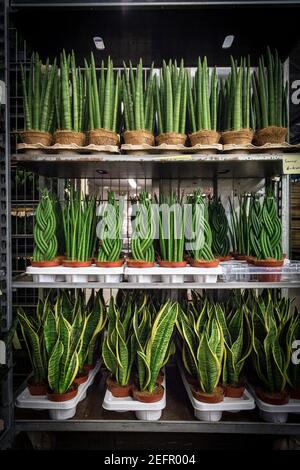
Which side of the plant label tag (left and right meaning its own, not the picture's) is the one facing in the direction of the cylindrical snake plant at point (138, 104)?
right

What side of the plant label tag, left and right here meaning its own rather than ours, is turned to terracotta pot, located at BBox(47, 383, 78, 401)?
right

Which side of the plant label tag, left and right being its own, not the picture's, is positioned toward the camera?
front

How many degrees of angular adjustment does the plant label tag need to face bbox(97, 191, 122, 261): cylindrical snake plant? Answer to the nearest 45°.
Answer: approximately 90° to its right

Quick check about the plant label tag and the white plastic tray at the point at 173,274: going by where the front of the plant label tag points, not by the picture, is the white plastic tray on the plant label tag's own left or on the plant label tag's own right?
on the plant label tag's own right

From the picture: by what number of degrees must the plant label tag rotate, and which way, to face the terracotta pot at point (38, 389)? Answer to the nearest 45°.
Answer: approximately 90° to its right
